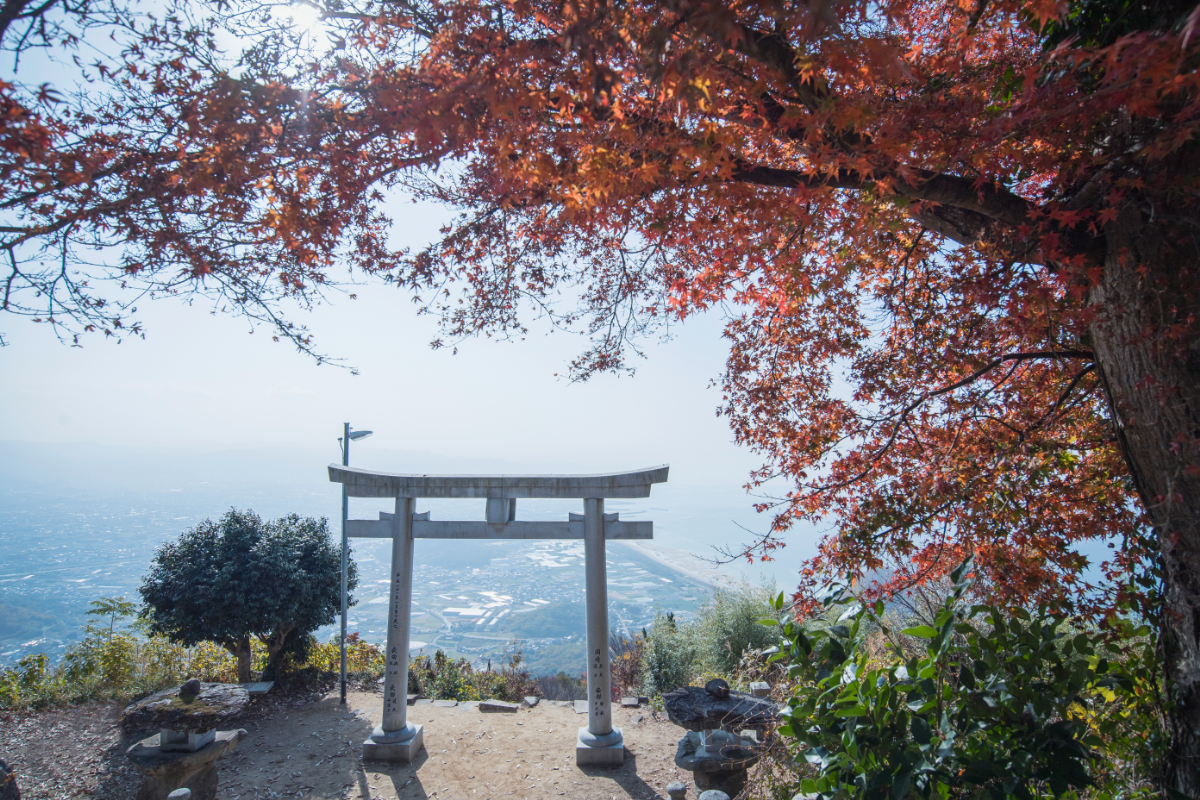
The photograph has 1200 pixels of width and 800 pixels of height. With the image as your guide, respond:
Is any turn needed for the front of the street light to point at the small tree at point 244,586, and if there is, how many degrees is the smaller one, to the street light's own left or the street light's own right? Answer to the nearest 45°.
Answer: approximately 180°

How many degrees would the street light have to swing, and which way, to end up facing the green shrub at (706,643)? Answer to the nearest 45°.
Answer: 0° — it already faces it

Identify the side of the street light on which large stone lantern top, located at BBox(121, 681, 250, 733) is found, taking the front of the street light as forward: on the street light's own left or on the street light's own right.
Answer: on the street light's own right

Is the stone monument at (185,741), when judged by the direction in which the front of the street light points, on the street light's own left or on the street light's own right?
on the street light's own right

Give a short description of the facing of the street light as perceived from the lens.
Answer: facing to the right of the viewer

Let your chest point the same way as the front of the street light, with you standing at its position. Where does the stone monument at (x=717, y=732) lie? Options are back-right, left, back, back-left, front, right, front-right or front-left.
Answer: front-right

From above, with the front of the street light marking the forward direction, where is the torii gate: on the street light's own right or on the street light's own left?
on the street light's own right
